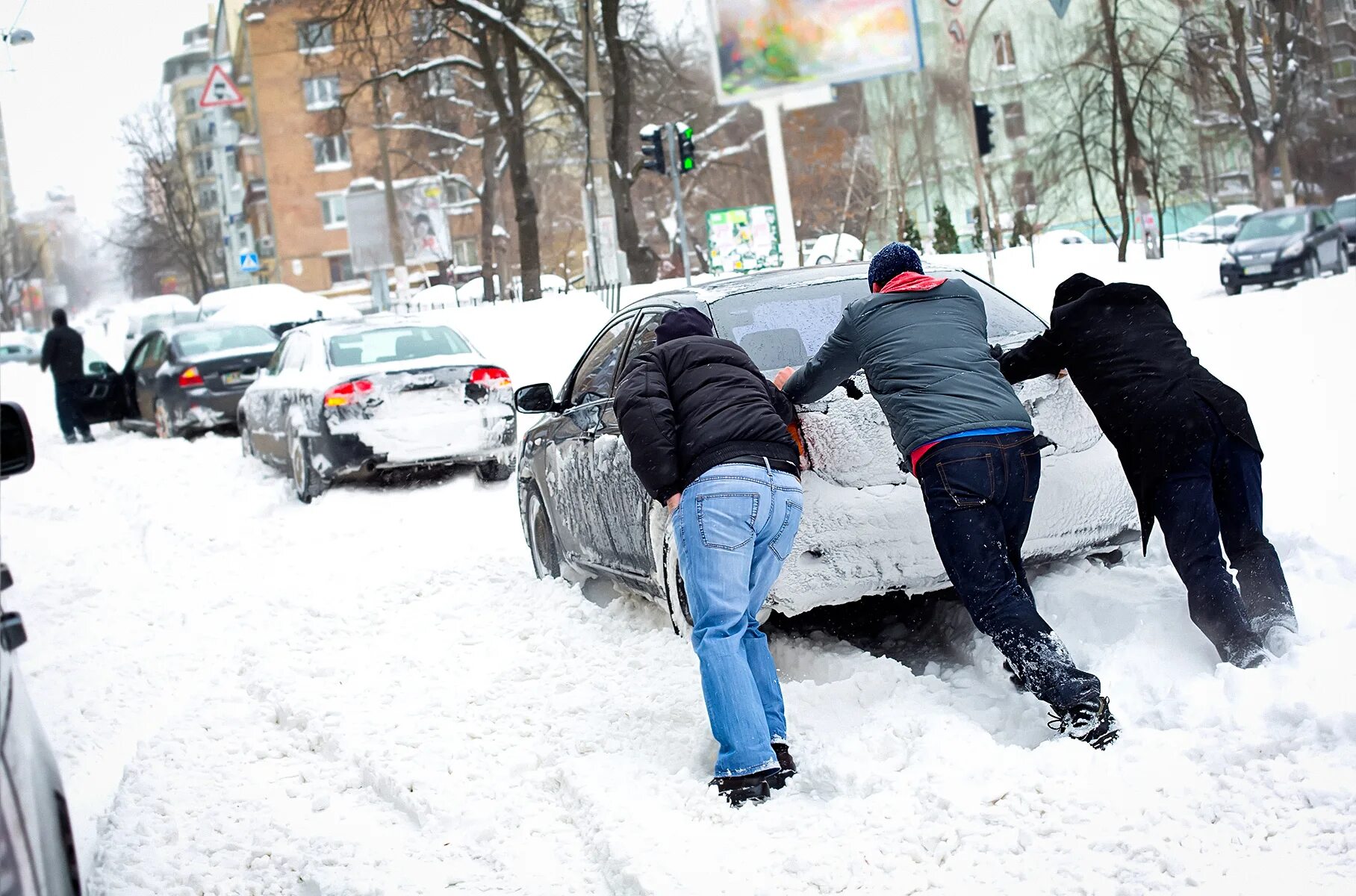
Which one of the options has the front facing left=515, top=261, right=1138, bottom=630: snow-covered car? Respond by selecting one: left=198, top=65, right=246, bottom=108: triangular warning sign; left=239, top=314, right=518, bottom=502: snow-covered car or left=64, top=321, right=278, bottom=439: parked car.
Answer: the triangular warning sign

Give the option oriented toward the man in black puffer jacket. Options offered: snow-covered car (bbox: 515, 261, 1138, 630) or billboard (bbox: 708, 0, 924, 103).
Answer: the billboard

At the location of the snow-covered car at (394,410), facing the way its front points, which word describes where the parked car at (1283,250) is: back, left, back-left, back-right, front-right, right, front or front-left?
right

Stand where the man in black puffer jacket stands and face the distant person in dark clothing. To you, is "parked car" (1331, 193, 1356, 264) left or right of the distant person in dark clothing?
right

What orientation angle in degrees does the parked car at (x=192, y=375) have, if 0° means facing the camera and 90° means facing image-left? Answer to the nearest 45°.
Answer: approximately 135°

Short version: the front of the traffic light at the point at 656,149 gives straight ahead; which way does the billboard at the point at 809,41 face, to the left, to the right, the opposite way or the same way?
to the left

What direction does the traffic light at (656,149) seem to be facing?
to the viewer's left

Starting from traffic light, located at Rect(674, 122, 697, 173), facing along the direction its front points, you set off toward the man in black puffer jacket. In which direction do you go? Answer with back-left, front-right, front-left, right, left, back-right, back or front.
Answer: front-right

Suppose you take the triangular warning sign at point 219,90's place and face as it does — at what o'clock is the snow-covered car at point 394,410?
The snow-covered car is roughly at 12 o'clock from the triangular warning sign.

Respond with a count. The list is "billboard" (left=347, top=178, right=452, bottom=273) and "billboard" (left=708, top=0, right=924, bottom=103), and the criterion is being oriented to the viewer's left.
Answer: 0

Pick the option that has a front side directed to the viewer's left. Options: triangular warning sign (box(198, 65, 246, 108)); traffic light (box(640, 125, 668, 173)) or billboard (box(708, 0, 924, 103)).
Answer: the traffic light
